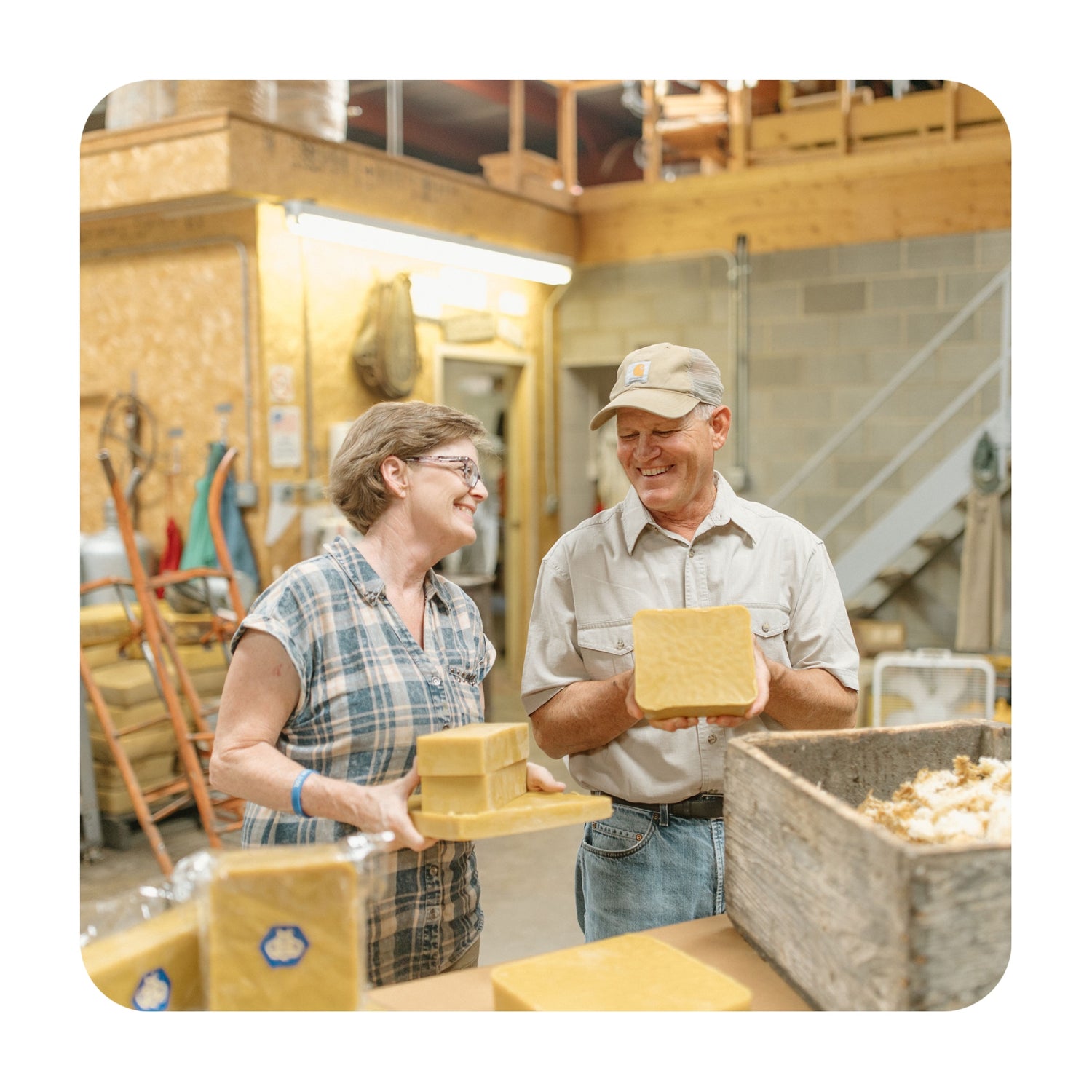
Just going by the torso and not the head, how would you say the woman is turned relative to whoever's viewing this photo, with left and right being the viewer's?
facing the viewer and to the right of the viewer

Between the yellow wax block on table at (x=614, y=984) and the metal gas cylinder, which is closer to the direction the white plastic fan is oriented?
the yellow wax block on table

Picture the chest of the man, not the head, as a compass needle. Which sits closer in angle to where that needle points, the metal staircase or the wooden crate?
the wooden crate

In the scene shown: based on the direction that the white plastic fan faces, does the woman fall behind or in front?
in front

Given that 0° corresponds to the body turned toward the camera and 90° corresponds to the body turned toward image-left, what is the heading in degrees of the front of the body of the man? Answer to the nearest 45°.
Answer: approximately 0°

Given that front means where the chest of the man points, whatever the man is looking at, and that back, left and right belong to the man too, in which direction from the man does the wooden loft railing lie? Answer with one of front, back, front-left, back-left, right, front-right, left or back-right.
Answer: back

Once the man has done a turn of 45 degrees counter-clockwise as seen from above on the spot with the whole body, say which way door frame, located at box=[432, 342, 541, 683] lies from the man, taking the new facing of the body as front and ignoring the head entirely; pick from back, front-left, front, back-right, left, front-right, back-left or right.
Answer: back-left

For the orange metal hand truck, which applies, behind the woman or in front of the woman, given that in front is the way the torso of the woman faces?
behind

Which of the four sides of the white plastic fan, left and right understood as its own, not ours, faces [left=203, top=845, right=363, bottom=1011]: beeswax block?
front

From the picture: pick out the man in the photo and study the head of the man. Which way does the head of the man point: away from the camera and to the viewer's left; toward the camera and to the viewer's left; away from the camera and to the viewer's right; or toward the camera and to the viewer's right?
toward the camera and to the viewer's left

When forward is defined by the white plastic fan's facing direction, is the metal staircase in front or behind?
behind

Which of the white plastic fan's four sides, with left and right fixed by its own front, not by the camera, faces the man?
front

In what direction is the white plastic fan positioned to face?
toward the camera

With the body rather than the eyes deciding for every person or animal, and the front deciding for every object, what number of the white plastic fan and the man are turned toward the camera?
2
